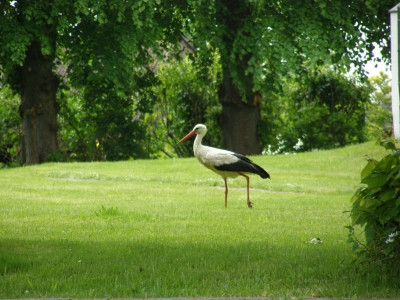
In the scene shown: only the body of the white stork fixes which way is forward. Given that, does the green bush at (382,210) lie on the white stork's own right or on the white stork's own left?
on the white stork's own left

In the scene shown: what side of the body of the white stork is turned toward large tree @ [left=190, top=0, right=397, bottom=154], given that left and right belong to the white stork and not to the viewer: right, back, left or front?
right

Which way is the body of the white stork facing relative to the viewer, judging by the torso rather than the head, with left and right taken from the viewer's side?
facing to the left of the viewer

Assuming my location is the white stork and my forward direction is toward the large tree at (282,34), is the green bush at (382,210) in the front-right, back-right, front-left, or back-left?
back-right
